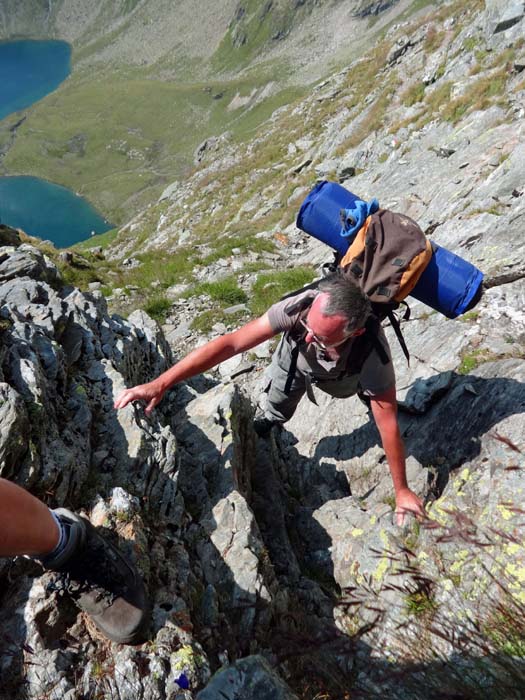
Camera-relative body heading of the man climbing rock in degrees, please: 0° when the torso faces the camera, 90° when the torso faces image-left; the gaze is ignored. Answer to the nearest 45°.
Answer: approximately 45°
